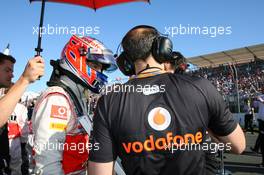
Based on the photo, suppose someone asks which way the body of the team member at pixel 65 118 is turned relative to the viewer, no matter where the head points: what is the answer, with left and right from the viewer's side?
facing to the right of the viewer

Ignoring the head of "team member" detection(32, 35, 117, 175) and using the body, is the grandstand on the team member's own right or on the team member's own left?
on the team member's own left

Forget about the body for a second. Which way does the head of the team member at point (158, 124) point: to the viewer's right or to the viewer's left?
to the viewer's left

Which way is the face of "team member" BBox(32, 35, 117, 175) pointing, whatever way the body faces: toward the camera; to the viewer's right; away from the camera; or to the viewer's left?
to the viewer's right

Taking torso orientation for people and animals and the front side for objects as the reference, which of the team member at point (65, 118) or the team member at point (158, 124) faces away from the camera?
the team member at point (158, 124)

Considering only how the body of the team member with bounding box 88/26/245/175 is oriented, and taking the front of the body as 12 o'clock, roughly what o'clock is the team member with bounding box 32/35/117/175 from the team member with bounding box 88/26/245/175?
the team member with bounding box 32/35/117/175 is roughly at 10 o'clock from the team member with bounding box 88/26/245/175.

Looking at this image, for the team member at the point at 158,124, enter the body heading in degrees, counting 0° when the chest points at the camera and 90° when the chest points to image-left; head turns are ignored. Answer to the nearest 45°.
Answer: approximately 180°

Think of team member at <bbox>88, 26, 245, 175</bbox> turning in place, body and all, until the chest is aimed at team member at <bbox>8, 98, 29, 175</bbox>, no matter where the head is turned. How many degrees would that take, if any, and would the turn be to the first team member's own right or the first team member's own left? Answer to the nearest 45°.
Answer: approximately 45° to the first team member's own left

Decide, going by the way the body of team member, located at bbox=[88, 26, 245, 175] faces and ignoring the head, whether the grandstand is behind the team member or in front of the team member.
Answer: in front

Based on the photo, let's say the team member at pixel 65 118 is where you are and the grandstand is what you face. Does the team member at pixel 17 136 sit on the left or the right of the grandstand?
left
